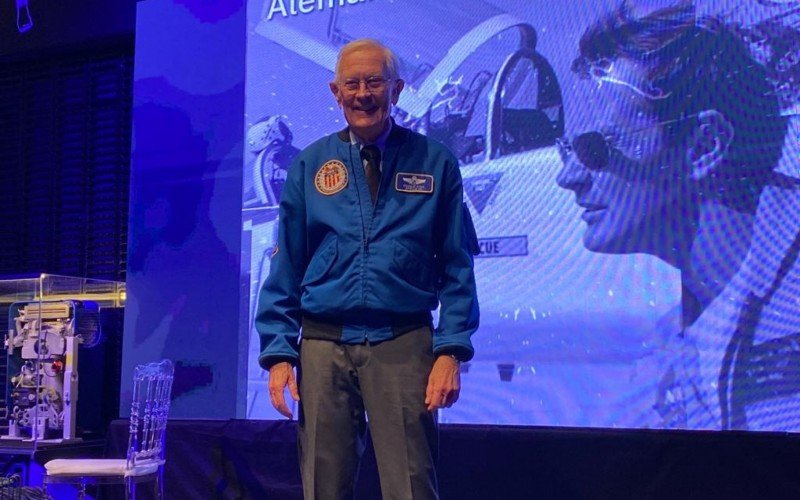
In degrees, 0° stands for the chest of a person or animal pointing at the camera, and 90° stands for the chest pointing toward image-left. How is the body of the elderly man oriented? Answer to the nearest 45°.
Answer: approximately 0°

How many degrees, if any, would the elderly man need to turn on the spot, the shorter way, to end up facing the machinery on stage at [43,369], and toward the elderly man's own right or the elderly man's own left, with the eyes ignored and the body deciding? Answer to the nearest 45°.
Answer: approximately 135° to the elderly man's own right

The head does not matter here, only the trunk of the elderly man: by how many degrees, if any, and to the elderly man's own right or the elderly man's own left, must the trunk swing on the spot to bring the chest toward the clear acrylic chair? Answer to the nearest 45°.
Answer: approximately 135° to the elderly man's own right
